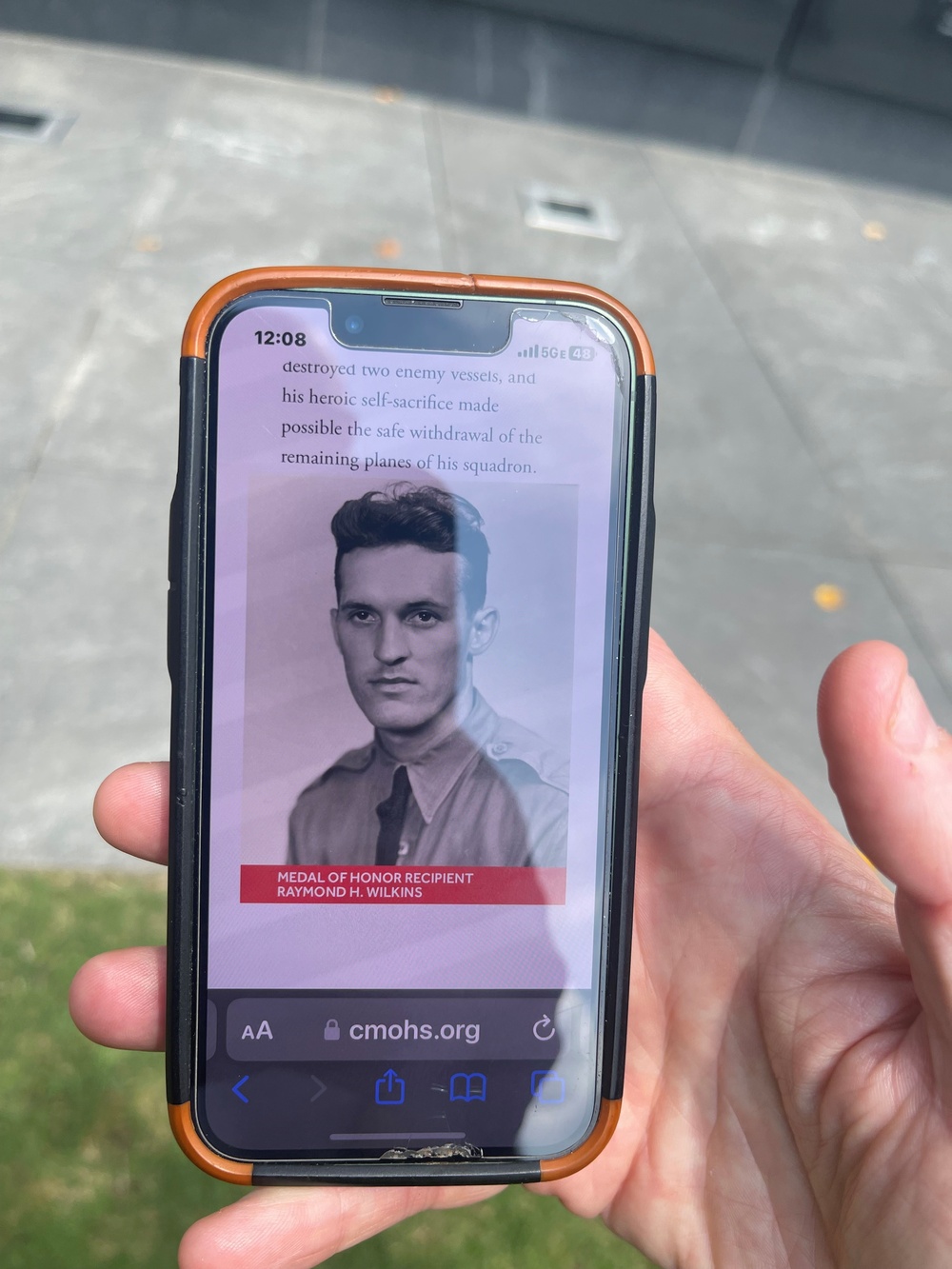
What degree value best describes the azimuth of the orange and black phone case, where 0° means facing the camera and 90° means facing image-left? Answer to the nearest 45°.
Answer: approximately 0°
